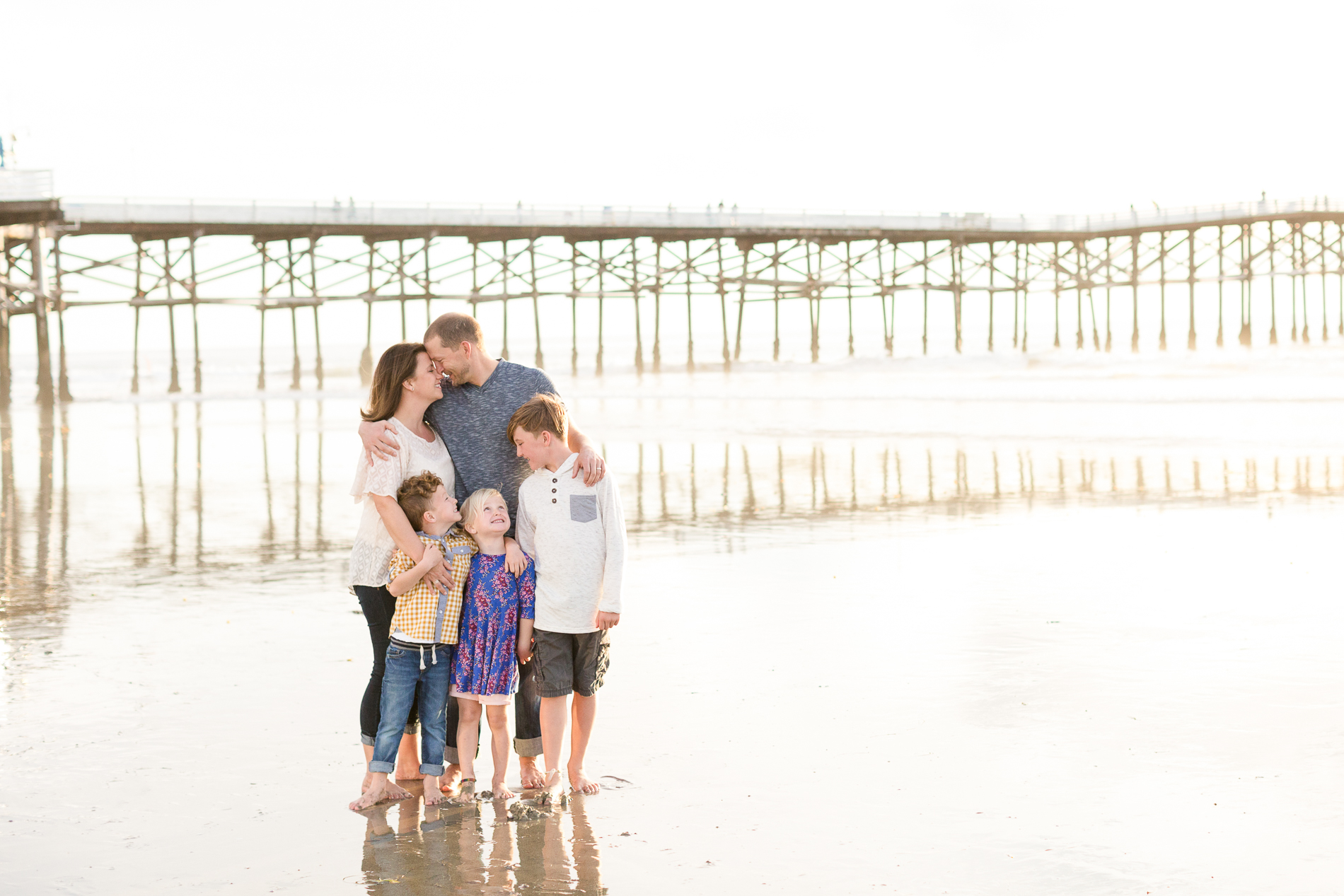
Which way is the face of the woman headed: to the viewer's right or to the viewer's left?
to the viewer's right

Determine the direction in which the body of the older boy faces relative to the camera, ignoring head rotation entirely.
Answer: toward the camera

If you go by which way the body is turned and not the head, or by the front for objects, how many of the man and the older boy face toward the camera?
2

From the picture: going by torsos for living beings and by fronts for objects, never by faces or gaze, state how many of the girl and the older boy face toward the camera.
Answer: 2

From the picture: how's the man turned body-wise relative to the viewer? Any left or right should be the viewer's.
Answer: facing the viewer

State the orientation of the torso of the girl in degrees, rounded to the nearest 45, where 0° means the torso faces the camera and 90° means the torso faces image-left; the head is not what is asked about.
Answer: approximately 0°
